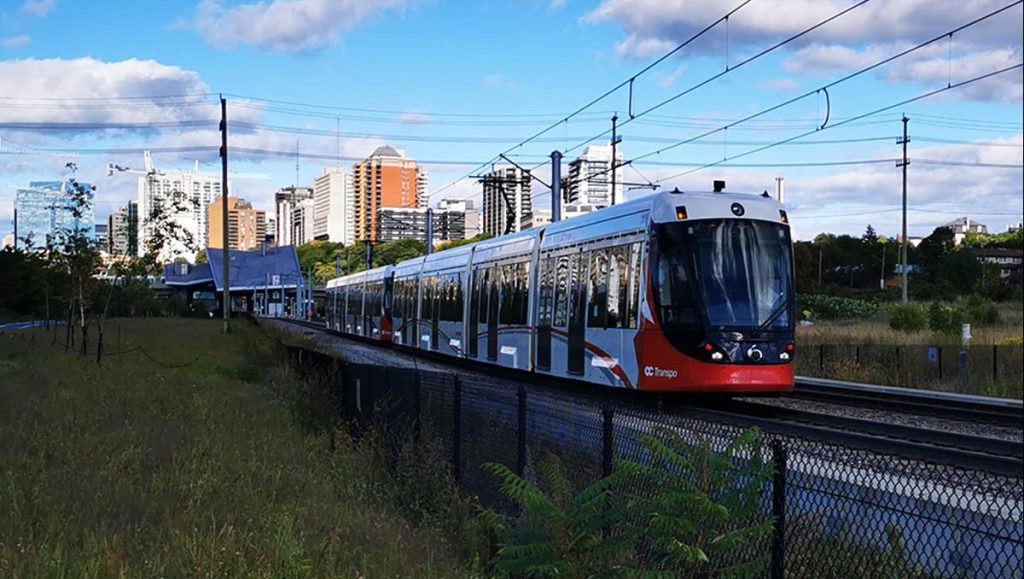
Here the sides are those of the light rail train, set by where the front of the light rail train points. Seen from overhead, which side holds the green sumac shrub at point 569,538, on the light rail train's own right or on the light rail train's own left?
on the light rail train's own right

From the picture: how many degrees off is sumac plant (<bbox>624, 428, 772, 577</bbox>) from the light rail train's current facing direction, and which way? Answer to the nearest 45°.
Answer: approximately 45° to its right

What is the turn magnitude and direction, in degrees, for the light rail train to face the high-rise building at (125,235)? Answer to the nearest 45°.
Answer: approximately 180°

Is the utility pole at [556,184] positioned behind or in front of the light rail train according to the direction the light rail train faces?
behind

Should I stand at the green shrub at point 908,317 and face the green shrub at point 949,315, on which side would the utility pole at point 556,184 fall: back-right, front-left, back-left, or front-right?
back-right

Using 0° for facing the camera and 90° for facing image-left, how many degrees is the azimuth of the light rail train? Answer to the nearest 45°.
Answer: approximately 315°

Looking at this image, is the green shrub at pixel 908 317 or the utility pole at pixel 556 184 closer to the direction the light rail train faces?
the green shrub
